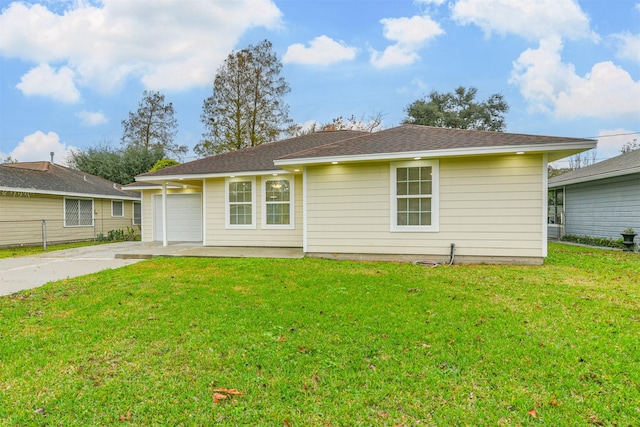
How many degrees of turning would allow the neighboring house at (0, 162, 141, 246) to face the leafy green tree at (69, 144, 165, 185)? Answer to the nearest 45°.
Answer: approximately 135° to its right

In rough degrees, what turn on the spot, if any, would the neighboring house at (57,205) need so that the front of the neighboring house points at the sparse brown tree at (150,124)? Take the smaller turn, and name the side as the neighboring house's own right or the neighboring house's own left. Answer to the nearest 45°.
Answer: approximately 180°

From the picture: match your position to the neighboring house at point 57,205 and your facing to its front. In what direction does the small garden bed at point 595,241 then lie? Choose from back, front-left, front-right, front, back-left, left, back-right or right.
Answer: left

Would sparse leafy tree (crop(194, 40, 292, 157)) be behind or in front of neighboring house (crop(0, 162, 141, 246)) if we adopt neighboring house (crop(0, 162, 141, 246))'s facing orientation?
behind

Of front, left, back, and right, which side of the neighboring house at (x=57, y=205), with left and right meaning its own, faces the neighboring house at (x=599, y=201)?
left

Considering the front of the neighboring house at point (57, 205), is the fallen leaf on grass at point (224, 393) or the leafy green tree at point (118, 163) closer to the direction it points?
the fallen leaf on grass

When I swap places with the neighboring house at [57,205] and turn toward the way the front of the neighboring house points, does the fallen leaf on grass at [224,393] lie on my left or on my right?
on my left

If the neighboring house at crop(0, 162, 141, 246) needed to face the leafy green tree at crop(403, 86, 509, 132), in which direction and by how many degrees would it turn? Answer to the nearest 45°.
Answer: approximately 135° to its left

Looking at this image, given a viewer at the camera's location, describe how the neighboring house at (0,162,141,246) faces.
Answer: facing the viewer and to the left of the viewer

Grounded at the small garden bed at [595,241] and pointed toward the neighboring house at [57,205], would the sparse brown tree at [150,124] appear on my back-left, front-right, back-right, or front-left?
front-right
